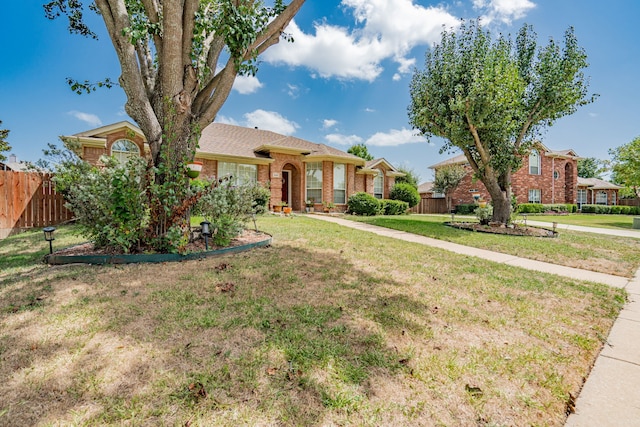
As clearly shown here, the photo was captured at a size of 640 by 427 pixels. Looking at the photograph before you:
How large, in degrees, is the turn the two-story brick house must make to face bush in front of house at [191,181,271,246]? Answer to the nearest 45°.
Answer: approximately 45° to its right

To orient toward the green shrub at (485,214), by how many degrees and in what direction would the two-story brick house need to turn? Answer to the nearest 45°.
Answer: approximately 45° to its right

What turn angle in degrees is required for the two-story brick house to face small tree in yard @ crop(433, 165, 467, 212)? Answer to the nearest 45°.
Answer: approximately 90° to its right

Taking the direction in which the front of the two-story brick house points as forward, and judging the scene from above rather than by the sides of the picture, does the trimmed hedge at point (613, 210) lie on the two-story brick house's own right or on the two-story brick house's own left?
on the two-story brick house's own left

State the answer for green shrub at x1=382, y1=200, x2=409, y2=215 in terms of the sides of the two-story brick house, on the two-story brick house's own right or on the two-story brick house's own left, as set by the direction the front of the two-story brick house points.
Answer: on the two-story brick house's own right

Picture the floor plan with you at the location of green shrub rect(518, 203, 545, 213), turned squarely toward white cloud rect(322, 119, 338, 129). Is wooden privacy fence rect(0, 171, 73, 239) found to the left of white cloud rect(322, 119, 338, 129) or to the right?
left

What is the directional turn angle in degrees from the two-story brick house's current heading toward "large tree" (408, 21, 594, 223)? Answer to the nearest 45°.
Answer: approximately 45° to its right

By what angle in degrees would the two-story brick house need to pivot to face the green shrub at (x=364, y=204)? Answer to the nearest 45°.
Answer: approximately 90° to its right

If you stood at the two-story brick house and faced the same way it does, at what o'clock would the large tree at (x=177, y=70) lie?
The large tree is roughly at 2 o'clock from the two-story brick house.
